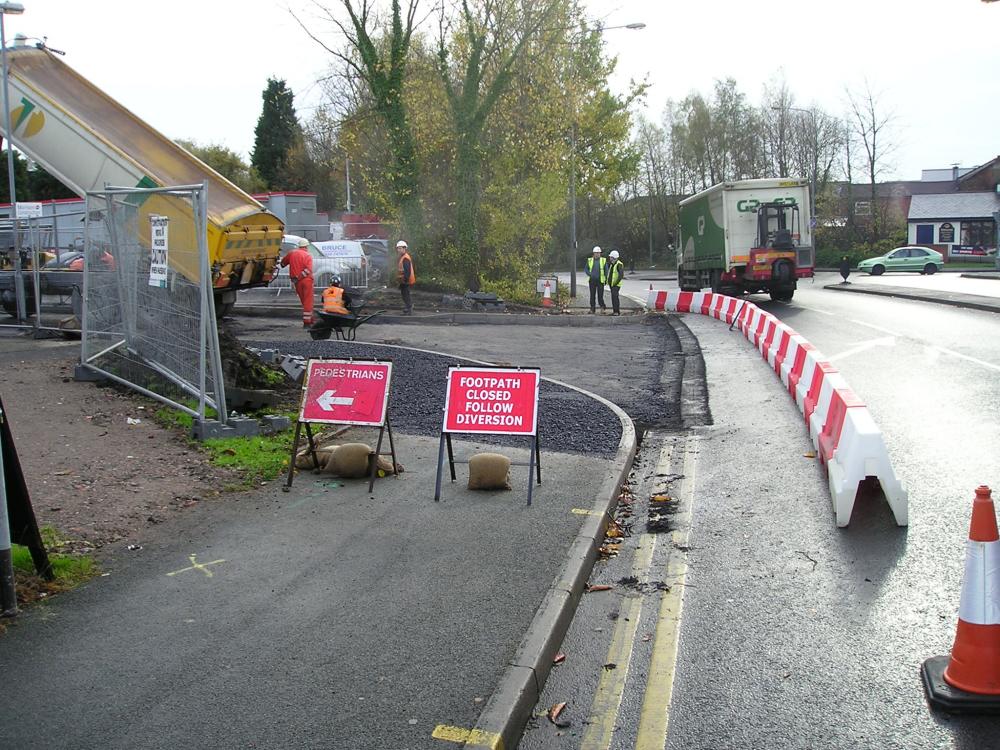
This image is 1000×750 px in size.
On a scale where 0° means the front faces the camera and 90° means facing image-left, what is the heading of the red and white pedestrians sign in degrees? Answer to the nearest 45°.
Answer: approximately 0°

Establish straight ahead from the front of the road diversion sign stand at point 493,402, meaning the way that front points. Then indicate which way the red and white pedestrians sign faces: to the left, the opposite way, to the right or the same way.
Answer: the same way

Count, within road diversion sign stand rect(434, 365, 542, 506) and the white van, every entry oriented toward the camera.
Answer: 1

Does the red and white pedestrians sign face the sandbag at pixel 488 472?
no

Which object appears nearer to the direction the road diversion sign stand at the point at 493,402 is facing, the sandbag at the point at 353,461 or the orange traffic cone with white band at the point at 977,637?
the orange traffic cone with white band

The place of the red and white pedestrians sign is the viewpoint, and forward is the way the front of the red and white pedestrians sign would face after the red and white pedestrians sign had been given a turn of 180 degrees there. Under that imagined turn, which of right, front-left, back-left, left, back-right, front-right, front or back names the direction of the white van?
front

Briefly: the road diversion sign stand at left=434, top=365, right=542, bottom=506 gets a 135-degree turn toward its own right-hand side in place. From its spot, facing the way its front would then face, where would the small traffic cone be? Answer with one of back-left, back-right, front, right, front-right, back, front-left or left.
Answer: front-right

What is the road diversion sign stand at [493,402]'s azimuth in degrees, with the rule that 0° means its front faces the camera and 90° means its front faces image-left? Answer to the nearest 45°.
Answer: approximately 0°

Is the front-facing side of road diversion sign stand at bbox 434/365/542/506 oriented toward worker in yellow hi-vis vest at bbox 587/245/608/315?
no

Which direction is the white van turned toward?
to the viewer's left

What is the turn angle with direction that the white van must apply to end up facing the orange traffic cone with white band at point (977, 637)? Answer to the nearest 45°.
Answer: approximately 90° to its left

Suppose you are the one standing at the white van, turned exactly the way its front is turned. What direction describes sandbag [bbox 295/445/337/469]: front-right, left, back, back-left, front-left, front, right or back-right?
left

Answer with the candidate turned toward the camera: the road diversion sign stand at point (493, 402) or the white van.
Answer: the road diversion sign stand
